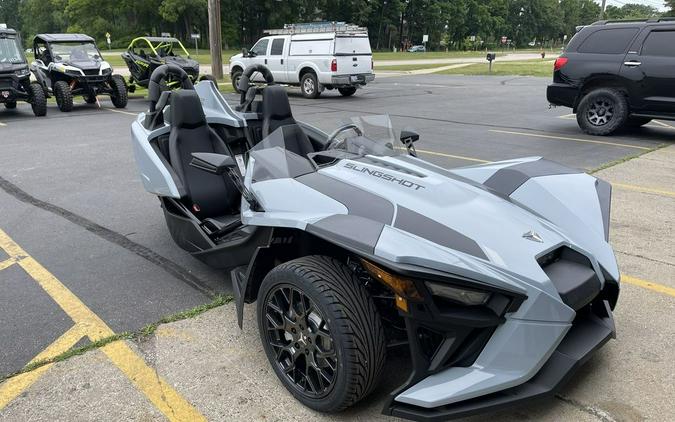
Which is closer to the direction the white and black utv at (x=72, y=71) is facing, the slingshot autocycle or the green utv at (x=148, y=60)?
the slingshot autocycle

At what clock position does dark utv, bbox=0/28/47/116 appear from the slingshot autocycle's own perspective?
The dark utv is roughly at 6 o'clock from the slingshot autocycle.

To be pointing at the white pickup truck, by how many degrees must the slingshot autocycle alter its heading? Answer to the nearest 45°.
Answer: approximately 135° to its left

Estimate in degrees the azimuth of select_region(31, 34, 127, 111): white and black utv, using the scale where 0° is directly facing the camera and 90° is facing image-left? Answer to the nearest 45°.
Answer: approximately 315°

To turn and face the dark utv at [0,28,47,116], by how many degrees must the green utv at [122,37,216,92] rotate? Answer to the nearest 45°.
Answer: approximately 90° to its right

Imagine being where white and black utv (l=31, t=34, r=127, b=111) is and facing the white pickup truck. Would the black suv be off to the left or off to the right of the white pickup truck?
right

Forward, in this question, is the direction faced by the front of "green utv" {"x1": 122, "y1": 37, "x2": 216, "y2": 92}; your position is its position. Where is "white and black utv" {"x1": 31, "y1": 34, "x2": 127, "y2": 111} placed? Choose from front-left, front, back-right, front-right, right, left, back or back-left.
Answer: right

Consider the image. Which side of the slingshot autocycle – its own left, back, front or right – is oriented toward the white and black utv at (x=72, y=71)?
back

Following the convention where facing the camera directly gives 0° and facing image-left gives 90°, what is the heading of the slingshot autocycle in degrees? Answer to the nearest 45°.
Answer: approximately 315°

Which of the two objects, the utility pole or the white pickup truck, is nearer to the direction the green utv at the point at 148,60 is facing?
the white pickup truck

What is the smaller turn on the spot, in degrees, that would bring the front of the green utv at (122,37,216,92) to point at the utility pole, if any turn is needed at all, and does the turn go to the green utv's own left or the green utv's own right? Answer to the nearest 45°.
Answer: approximately 90° to the green utv's own left
